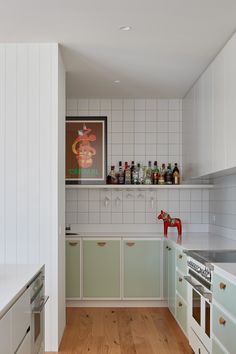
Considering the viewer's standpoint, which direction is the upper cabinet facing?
facing to the left of the viewer

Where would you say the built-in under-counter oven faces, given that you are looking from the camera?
facing to the right of the viewer

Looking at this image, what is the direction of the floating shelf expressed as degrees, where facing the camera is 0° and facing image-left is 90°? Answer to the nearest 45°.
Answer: approximately 0°

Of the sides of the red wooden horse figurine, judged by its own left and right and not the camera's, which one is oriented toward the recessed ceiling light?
left

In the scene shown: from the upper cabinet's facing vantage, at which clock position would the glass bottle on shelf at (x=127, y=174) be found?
The glass bottle on shelf is roughly at 2 o'clock from the upper cabinet.

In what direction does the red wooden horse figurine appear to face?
to the viewer's left

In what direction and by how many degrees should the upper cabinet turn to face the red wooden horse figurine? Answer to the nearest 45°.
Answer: approximately 90° to its right

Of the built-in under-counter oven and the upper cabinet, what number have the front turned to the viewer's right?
1

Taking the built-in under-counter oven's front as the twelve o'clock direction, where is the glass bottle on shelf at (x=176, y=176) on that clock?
The glass bottle on shelf is roughly at 10 o'clock from the built-in under-counter oven.
